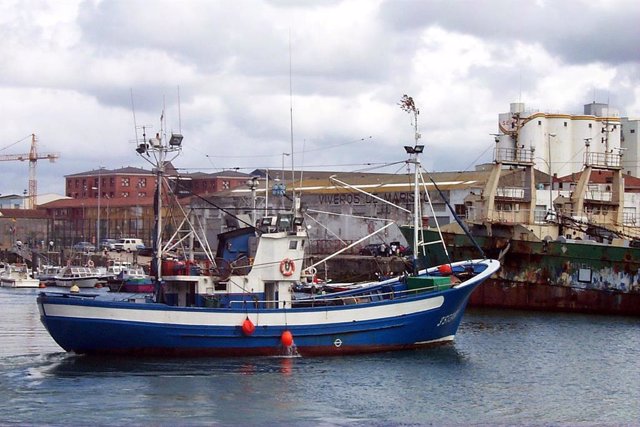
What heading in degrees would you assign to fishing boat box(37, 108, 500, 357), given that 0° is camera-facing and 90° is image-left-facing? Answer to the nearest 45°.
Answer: approximately 270°
